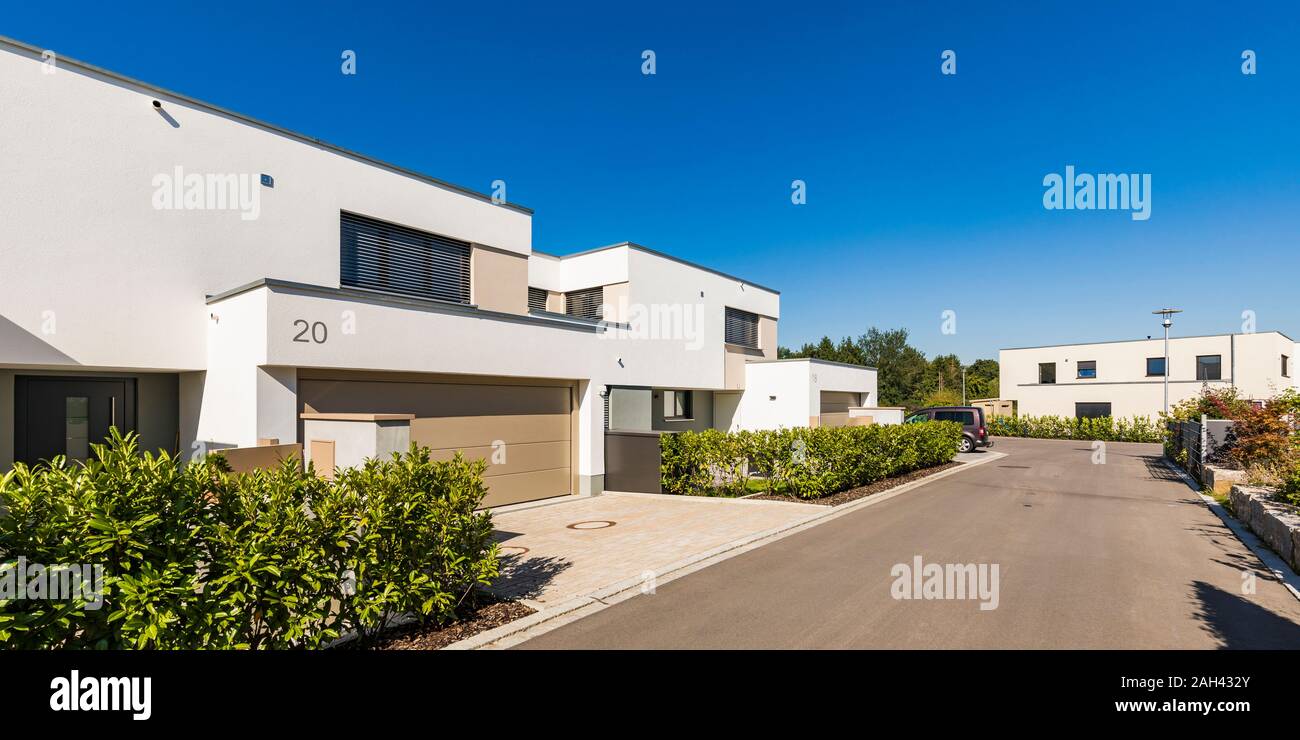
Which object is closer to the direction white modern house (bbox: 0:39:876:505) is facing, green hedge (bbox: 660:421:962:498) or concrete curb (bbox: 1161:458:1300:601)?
the concrete curb

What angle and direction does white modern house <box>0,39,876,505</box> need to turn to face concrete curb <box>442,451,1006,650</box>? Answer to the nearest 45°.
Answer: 0° — it already faces it

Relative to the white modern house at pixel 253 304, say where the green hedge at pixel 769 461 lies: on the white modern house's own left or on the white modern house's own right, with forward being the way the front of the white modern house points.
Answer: on the white modern house's own left

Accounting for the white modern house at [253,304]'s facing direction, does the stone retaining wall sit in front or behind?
in front

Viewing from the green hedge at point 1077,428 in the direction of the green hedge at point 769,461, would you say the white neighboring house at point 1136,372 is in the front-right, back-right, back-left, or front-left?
back-left

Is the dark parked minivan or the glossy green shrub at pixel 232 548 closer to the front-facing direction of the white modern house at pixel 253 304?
the glossy green shrub

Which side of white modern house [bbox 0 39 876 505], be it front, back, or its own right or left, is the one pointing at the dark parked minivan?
left

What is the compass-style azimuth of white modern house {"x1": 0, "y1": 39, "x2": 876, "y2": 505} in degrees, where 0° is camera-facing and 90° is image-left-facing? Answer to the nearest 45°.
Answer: approximately 315°

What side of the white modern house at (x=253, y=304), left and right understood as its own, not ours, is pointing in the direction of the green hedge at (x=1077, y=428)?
left

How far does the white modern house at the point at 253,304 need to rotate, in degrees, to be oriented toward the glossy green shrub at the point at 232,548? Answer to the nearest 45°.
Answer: approximately 45° to its right

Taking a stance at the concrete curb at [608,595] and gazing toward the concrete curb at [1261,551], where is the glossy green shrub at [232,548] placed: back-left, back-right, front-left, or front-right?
back-right
